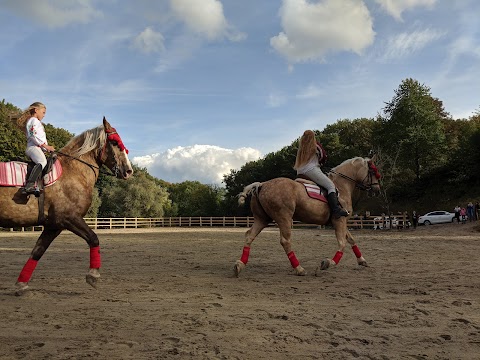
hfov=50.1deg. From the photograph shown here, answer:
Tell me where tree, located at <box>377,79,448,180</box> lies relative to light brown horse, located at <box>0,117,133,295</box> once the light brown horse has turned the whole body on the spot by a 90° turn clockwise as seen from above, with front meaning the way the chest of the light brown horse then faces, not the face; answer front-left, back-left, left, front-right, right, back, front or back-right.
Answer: back-left

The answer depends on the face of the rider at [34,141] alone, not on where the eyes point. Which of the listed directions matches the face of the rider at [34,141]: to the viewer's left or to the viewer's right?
to the viewer's right

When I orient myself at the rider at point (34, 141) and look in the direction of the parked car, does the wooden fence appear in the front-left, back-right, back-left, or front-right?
front-left

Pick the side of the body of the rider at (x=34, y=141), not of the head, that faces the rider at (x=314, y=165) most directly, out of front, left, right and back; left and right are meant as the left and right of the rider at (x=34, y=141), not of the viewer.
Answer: front

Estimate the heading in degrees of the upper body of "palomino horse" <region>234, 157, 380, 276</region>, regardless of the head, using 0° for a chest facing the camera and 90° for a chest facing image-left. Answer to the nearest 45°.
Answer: approximately 225°

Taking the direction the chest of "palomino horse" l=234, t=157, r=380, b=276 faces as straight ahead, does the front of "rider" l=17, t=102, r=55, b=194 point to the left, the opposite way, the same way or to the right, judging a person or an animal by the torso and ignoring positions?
the same way

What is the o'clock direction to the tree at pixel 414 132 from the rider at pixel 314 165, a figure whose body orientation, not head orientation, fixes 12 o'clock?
The tree is roughly at 11 o'clock from the rider.

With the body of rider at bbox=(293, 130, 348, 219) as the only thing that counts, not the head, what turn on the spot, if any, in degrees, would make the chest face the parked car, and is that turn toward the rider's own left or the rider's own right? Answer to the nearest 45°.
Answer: approximately 45° to the rider's own left

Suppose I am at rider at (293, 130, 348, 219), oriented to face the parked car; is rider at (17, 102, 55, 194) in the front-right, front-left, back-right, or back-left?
back-left

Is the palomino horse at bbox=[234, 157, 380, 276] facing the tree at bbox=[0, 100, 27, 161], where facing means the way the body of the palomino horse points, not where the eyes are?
no

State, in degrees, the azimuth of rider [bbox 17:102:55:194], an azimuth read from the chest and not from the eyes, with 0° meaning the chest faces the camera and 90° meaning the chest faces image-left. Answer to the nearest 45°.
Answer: approximately 270°

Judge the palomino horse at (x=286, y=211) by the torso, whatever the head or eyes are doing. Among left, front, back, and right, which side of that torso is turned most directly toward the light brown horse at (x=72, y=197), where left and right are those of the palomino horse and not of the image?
back

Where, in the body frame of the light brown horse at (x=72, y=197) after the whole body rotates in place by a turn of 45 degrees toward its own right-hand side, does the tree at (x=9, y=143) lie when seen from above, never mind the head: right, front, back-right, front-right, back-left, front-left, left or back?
back-left

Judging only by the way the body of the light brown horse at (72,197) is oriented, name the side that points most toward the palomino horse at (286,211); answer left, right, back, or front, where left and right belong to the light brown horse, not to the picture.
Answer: front

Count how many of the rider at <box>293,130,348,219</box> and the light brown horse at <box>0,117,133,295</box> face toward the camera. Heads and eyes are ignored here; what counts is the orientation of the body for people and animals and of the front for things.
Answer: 0

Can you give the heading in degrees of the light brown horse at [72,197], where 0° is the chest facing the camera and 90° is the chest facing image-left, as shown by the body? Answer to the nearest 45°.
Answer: approximately 270°

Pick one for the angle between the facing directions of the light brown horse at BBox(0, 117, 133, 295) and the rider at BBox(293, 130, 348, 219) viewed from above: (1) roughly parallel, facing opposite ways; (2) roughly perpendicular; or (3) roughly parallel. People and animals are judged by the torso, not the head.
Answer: roughly parallel

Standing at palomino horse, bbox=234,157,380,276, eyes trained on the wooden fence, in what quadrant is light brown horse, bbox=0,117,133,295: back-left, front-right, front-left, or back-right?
back-left
